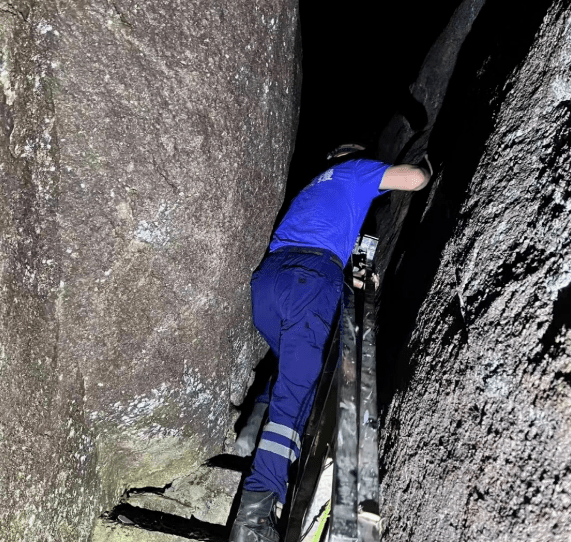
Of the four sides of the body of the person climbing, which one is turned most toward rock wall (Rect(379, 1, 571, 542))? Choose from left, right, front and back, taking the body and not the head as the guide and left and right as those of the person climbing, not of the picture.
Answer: right

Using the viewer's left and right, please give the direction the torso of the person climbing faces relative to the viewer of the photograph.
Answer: facing away from the viewer and to the right of the viewer
